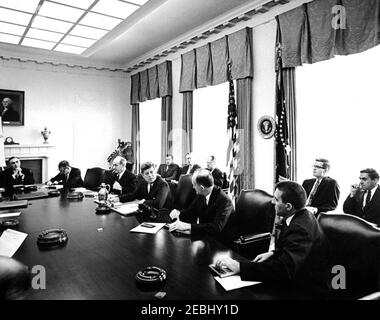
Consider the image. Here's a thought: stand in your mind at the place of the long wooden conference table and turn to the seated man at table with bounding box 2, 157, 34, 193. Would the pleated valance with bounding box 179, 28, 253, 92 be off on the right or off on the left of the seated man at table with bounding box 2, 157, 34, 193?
right

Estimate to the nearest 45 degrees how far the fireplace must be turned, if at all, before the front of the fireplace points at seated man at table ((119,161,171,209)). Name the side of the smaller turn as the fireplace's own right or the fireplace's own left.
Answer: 0° — it already faces them

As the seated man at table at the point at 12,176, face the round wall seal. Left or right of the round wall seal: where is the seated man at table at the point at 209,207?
right

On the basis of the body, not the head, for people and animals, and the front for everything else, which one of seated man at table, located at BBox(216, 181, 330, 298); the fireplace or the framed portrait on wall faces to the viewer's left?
the seated man at table

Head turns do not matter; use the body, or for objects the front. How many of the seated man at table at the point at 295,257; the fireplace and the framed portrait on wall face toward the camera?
2

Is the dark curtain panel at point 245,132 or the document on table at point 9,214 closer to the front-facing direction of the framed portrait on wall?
the document on table
